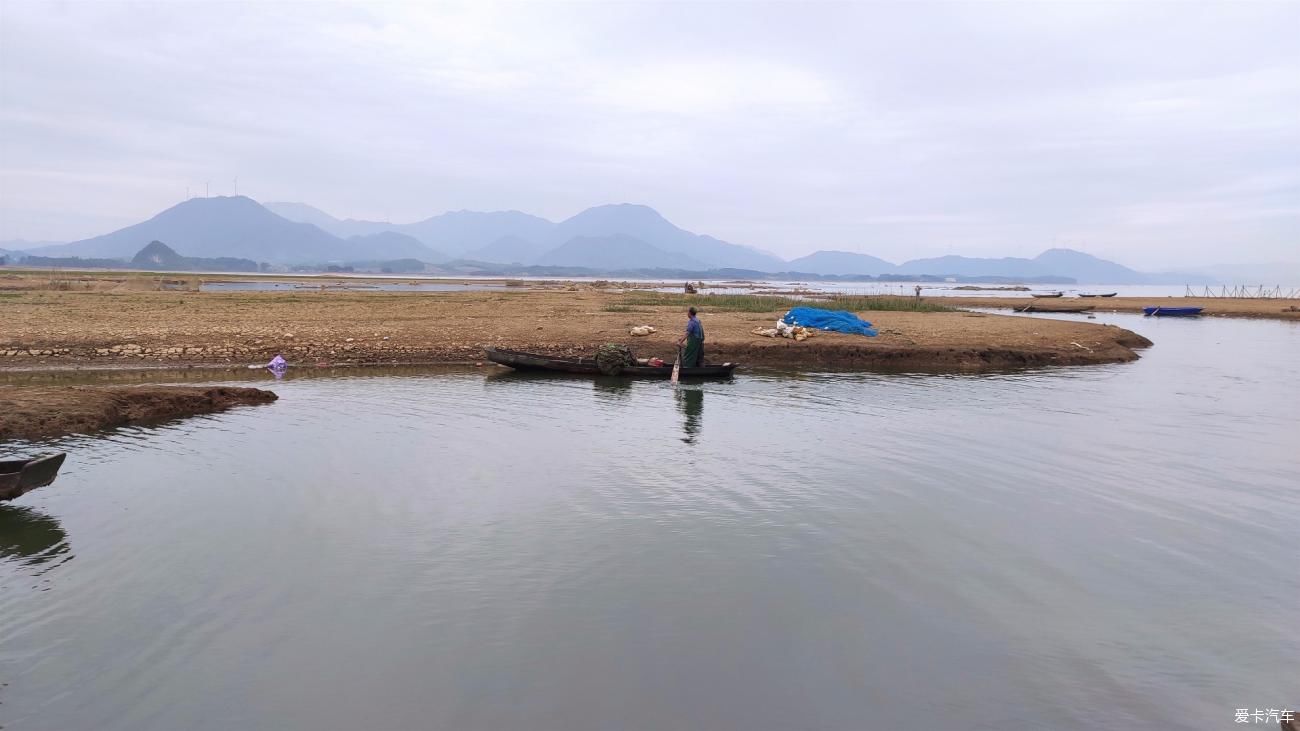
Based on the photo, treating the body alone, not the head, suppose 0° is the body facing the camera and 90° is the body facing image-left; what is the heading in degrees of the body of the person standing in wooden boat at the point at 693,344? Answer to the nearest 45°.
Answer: approximately 90°

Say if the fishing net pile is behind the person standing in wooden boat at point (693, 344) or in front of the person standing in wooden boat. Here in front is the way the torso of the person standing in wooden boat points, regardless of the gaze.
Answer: in front

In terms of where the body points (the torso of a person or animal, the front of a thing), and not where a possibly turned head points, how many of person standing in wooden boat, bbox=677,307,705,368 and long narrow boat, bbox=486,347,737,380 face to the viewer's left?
2

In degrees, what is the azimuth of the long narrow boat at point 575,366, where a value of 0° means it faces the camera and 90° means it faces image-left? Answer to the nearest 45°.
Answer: approximately 90°

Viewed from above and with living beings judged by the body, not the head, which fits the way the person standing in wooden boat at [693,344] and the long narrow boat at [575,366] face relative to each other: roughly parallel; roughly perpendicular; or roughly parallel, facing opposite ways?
roughly parallel

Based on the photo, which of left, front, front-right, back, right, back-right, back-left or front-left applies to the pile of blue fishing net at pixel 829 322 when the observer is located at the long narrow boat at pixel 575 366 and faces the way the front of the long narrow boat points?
back-right

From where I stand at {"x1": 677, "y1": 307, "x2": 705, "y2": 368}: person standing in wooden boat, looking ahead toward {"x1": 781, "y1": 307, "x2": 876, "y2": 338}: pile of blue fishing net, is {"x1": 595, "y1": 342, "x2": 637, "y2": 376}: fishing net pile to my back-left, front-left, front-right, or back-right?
back-left

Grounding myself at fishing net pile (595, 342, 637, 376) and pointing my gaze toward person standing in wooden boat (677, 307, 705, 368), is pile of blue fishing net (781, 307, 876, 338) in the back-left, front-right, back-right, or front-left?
front-left
